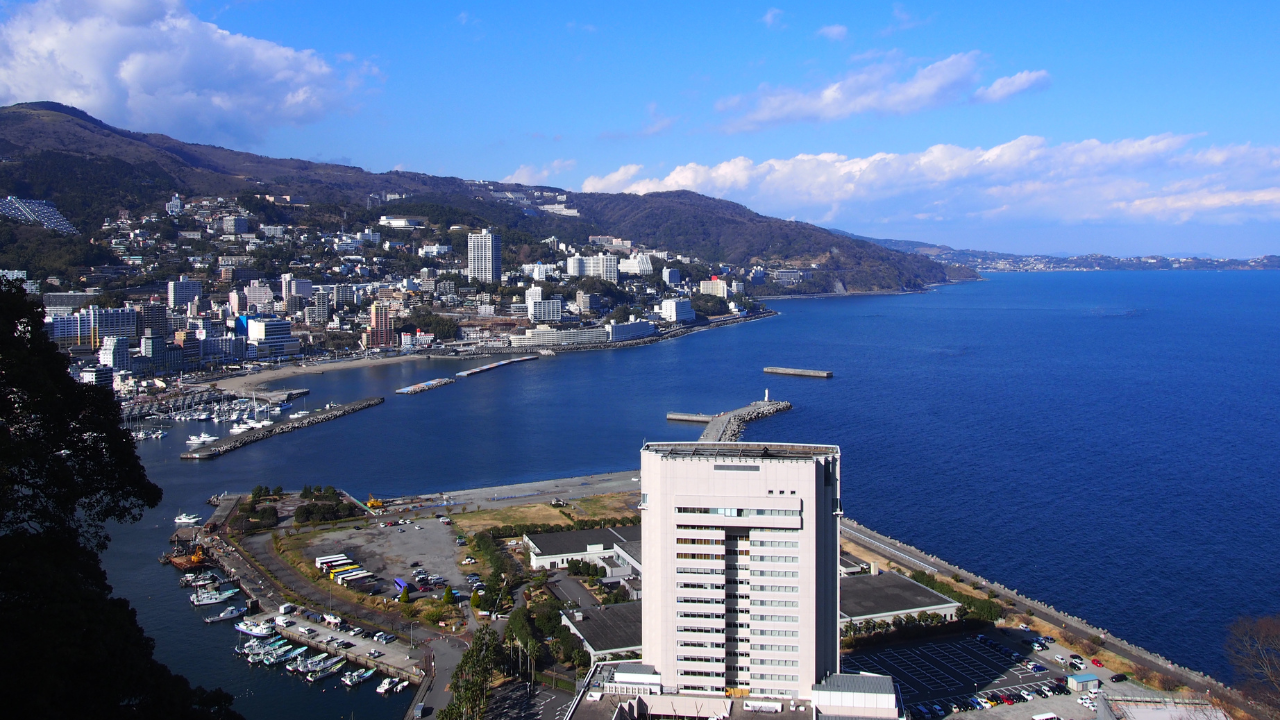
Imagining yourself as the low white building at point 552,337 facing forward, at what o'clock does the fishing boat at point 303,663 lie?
The fishing boat is roughly at 12 o'clock from the low white building.

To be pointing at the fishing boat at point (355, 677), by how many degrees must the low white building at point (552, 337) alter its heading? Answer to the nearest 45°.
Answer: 0° — it already faces it

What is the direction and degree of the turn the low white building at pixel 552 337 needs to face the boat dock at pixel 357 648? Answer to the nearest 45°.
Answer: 0° — it already faces it

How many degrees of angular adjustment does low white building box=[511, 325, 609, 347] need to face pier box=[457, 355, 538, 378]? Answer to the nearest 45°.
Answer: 0° — it already faces it

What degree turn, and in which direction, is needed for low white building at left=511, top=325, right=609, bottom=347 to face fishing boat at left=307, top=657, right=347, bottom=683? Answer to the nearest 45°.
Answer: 0° — it already faces it

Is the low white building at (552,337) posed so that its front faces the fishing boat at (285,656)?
yes

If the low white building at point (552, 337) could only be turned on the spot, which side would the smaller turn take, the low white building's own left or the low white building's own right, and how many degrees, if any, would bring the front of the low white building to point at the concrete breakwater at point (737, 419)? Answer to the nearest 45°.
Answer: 0° — it already faces it

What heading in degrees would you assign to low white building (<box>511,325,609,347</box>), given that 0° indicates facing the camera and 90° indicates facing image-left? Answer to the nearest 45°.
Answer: approximately 0°

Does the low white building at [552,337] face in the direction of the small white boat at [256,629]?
yes

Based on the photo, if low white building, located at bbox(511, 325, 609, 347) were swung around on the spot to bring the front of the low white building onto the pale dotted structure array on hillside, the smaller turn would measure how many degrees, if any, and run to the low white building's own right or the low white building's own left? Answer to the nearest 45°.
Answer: approximately 90° to the low white building's own right

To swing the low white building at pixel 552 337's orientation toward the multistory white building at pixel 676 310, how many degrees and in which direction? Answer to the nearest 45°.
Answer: approximately 135° to its left
